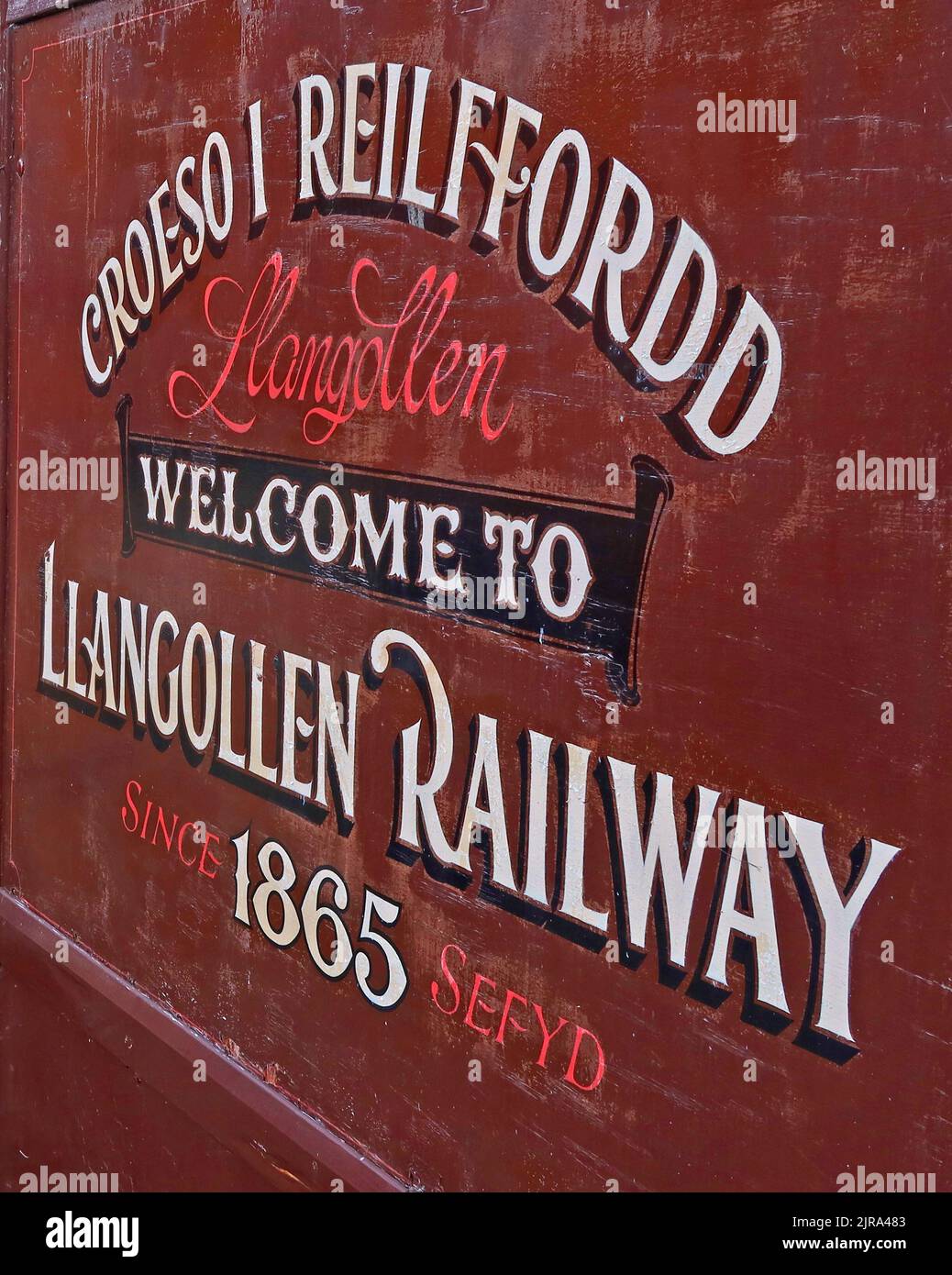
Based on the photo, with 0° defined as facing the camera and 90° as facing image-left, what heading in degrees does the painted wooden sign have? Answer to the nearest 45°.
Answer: approximately 45°
